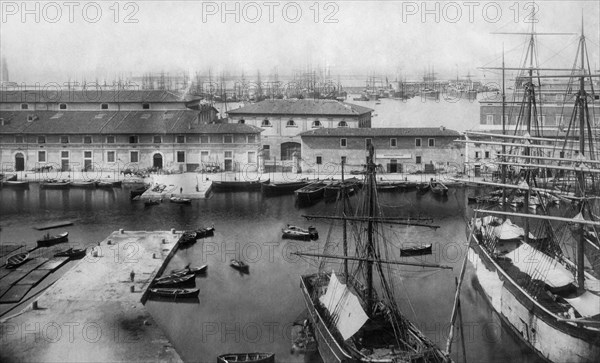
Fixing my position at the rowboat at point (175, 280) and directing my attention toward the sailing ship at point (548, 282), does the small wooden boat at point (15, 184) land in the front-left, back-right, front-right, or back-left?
back-left

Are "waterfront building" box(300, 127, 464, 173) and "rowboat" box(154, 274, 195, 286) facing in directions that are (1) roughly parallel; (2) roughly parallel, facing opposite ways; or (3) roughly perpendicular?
roughly perpendicular

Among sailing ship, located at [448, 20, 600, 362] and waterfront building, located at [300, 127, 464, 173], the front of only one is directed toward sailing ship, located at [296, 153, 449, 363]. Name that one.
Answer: the waterfront building

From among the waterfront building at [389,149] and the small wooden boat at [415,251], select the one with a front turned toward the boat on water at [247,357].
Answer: the waterfront building

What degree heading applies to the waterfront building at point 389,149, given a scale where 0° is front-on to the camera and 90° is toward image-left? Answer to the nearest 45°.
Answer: approximately 0°
